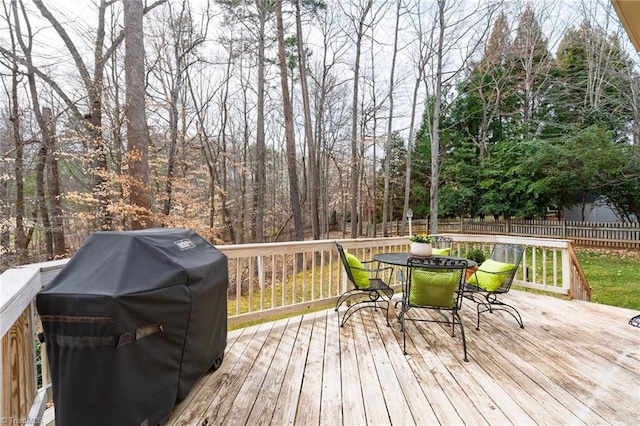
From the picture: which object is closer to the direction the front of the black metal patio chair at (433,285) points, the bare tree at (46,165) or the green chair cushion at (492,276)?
the green chair cushion

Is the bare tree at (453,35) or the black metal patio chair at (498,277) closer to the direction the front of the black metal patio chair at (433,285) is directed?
the bare tree

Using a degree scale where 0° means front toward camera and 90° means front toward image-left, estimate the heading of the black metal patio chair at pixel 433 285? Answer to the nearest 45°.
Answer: approximately 180°

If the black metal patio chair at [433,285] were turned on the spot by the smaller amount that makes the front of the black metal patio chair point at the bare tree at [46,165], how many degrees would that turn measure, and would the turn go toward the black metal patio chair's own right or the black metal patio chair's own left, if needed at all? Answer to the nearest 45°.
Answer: approximately 90° to the black metal patio chair's own left

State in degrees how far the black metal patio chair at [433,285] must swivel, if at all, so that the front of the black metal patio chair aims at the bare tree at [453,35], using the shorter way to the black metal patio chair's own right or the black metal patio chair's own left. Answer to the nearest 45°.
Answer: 0° — it already faces it

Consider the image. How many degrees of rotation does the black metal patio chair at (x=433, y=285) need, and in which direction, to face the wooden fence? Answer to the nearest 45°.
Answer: approximately 45° to its right

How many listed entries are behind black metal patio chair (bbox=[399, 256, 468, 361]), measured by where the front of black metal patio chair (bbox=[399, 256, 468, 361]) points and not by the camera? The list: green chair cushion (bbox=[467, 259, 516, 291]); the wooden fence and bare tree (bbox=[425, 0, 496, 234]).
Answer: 0

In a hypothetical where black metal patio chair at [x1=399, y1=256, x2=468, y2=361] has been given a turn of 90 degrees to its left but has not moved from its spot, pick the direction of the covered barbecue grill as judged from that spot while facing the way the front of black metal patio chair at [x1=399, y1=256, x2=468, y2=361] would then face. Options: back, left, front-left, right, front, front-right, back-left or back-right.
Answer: front-left

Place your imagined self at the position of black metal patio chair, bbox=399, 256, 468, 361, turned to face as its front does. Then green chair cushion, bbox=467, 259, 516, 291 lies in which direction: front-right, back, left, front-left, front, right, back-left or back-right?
front-right

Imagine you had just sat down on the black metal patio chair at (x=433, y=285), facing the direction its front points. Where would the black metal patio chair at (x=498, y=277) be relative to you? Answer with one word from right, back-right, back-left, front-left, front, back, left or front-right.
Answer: front-right

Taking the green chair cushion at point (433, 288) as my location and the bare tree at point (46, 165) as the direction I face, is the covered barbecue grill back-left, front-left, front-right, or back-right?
front-left

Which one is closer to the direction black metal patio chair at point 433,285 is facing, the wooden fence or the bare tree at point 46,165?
the wooden fence

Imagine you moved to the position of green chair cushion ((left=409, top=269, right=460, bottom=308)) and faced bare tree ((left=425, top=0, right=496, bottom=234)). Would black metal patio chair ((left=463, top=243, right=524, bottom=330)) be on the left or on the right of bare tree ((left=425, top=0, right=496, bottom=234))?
right
